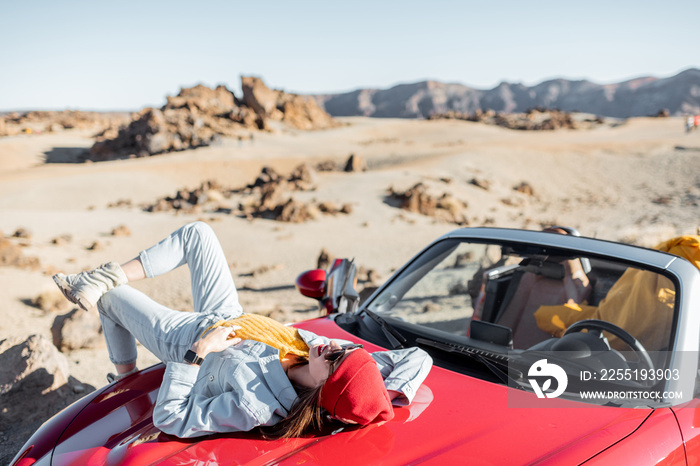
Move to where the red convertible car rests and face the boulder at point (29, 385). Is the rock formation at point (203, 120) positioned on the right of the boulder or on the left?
right

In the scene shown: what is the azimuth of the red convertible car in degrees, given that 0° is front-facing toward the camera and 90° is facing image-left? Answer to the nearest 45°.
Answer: approximately 45°

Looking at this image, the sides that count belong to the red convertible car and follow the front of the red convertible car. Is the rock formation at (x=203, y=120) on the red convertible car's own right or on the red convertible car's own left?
on the red convertible car's own right

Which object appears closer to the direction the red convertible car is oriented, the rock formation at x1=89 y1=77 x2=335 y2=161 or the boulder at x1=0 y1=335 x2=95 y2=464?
the boulder
